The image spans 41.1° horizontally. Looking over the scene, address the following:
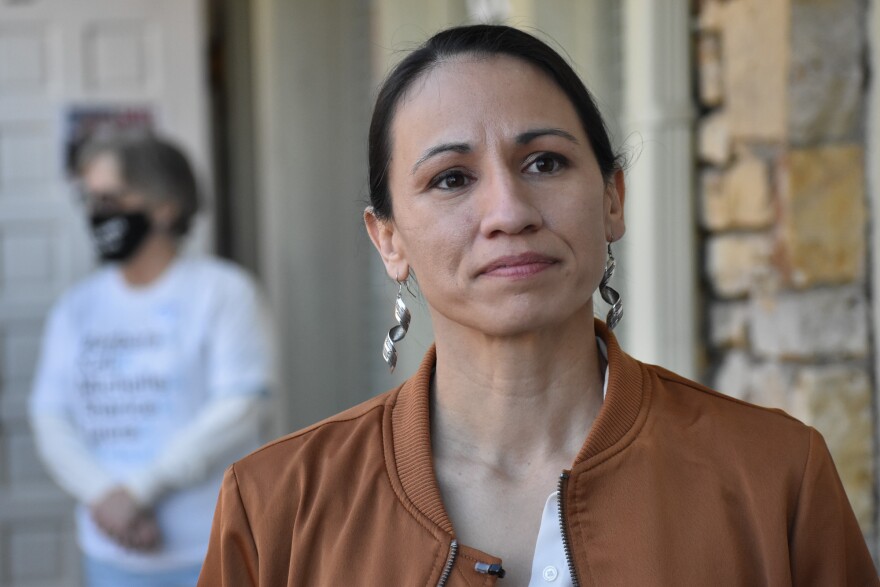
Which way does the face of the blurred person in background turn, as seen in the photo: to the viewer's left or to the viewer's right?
to the viewer's left

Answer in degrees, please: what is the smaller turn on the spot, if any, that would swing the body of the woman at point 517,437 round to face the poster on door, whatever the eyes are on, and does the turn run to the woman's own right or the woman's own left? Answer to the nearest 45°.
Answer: approximately 135° to the woman's own right

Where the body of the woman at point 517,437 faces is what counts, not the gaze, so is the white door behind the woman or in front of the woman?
behind

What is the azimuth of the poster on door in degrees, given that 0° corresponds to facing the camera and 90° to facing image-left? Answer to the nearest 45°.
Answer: approximately 0°

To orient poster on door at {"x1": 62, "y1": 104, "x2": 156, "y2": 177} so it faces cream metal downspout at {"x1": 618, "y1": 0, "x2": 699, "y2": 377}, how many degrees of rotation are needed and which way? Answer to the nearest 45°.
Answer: approximately 45° to its left

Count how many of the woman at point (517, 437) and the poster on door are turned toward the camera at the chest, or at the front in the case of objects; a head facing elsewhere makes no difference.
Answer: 2

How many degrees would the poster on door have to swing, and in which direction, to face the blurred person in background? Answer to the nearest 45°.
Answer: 0° — it already faces them

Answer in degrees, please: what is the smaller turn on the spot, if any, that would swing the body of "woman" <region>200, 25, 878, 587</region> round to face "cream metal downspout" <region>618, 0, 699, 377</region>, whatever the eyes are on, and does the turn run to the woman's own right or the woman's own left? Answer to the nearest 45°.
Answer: approximately 180°

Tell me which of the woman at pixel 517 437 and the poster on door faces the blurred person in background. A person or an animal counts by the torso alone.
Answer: the poster on door
